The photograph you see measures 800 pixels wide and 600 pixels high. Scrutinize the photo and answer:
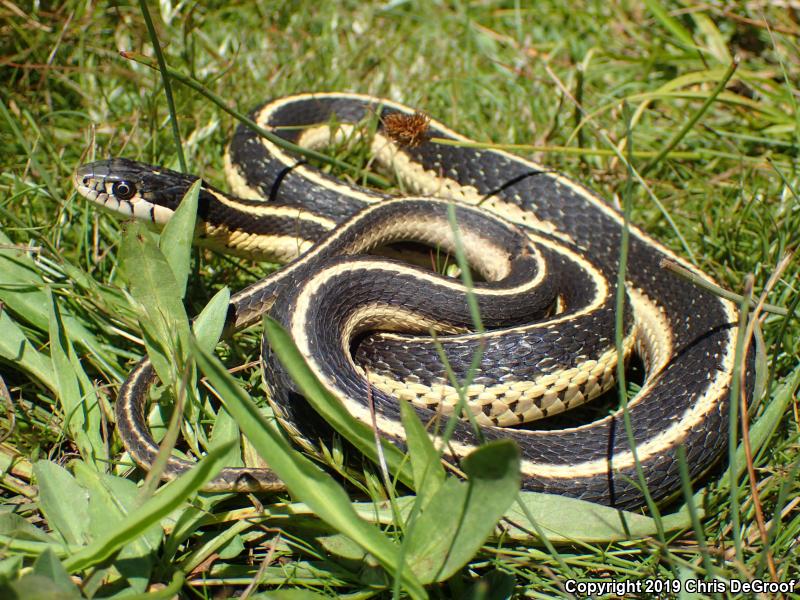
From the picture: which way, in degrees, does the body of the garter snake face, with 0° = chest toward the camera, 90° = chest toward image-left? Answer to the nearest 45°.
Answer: approximately 90°

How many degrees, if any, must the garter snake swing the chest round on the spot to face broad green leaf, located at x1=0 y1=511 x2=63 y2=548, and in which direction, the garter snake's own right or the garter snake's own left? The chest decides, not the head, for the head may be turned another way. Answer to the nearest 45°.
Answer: approximately 45° to the garter snake's own left

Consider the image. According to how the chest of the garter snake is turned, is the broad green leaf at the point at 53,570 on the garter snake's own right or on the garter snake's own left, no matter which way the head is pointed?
on the garter snake's own left

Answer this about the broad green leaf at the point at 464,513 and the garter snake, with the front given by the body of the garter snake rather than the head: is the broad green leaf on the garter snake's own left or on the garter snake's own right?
on the garter snake's own left

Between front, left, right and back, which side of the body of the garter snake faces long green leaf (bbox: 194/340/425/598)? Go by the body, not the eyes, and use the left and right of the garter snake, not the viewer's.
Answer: left
